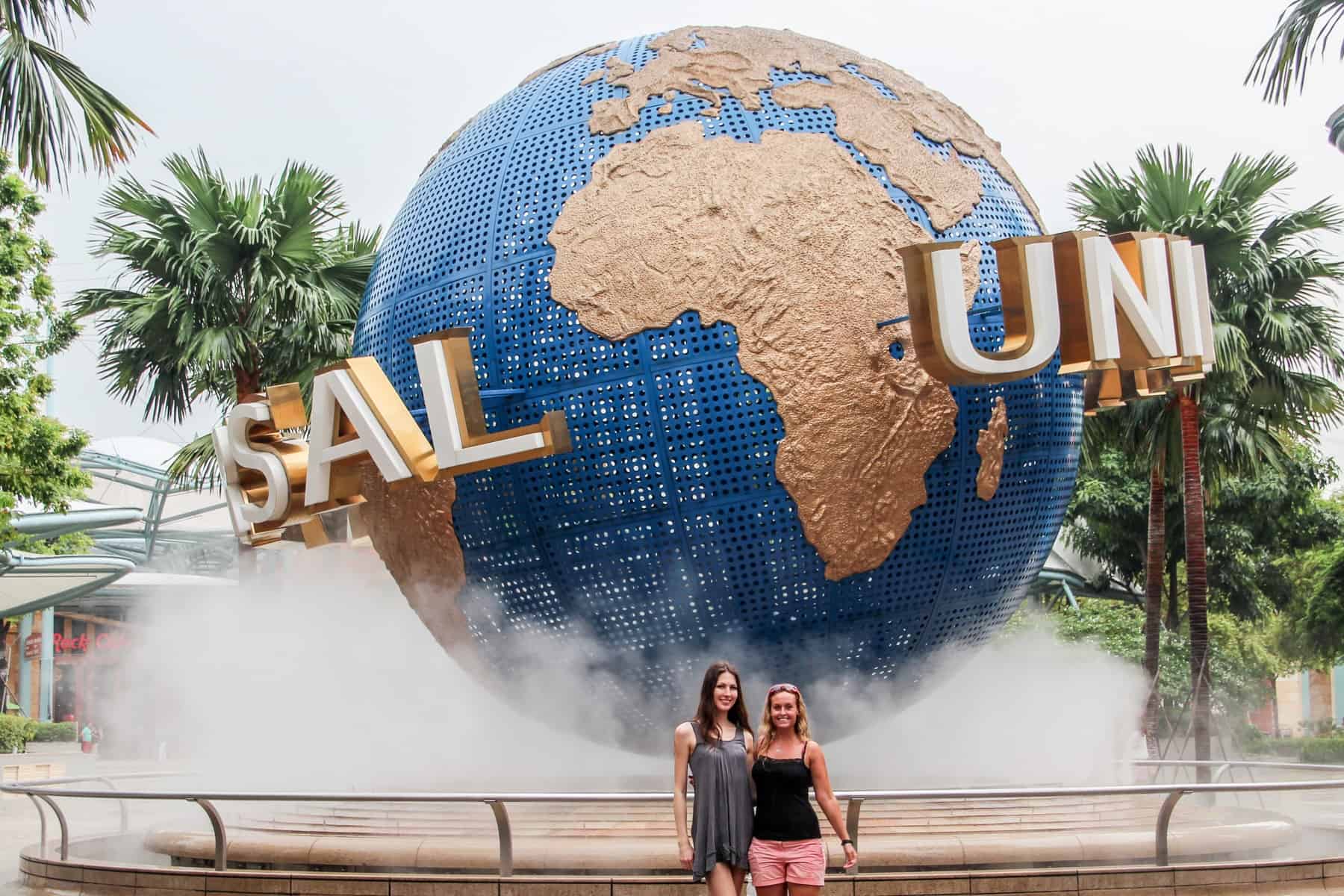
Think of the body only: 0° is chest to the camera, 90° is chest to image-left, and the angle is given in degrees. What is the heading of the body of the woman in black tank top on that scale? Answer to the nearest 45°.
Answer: approximately 0°

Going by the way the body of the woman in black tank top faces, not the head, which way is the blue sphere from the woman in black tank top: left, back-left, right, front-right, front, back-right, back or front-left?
back

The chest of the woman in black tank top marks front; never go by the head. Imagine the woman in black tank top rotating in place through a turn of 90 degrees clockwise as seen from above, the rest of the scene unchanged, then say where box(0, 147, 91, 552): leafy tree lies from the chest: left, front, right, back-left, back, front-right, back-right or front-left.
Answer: front-right

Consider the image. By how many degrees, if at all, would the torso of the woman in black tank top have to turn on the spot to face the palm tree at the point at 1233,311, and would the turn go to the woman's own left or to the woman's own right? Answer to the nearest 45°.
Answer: approximately 135° to the woman's own left

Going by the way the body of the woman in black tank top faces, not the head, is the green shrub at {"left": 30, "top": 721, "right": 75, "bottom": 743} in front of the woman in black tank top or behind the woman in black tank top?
behind

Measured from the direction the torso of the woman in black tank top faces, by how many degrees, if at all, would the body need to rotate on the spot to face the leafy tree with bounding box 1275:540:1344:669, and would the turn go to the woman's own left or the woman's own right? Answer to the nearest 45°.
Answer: approximately 180°

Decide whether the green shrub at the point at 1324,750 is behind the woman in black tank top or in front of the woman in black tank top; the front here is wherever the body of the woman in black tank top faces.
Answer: behind
